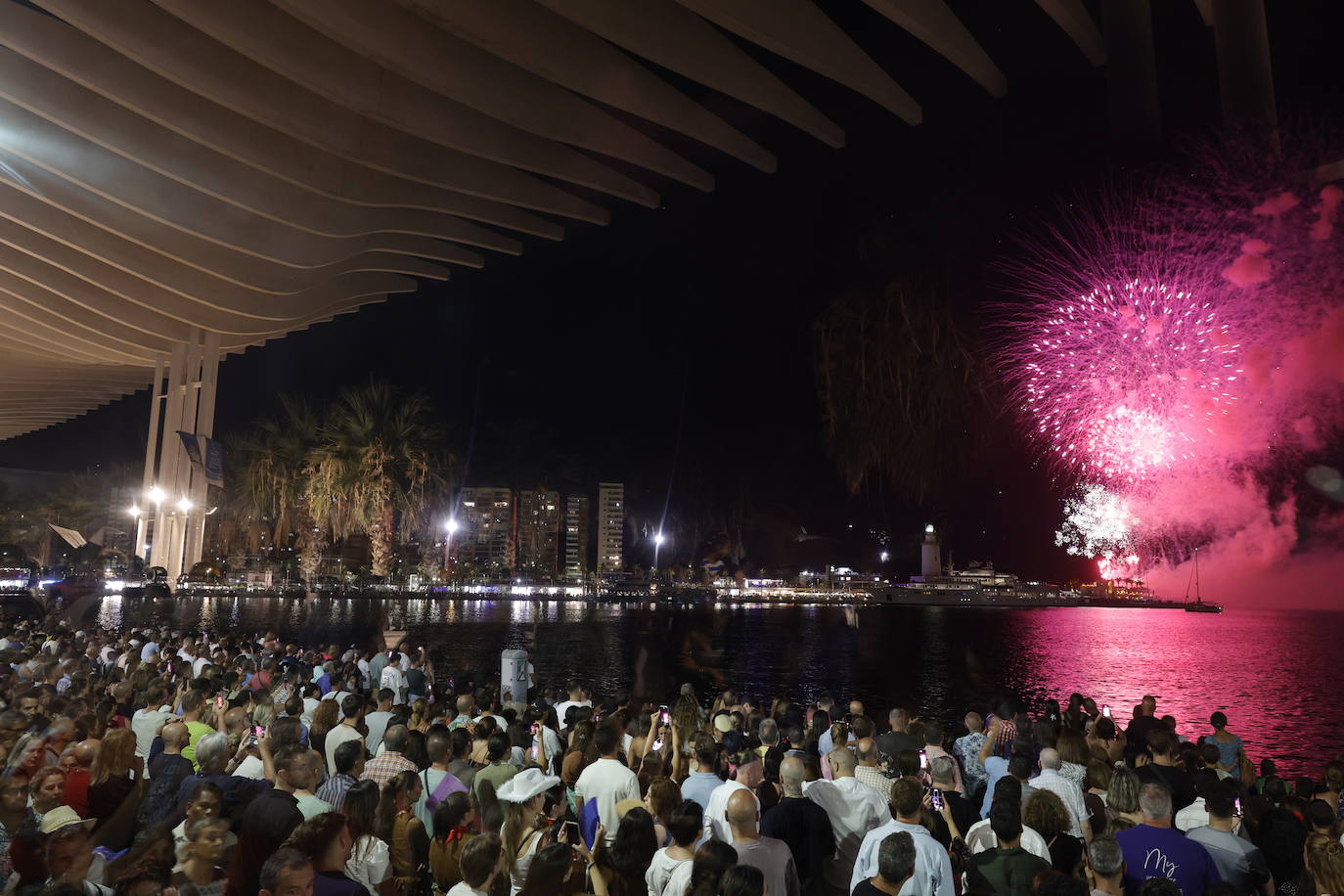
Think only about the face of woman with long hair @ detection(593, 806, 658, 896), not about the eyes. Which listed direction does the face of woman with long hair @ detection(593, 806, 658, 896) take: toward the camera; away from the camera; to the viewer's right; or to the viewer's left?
away from the camera

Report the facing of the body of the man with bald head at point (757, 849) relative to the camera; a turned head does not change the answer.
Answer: away from the camera

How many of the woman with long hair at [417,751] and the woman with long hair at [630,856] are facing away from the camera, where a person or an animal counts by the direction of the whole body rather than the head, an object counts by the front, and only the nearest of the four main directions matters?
2

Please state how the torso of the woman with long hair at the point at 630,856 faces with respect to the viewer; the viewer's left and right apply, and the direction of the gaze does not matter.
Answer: facing away from the viewer

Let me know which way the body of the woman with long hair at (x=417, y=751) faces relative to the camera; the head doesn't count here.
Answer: away from the camera

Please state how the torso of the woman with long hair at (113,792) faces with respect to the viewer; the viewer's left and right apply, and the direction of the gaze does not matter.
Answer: facing away from the viewer and to the right of the viewer

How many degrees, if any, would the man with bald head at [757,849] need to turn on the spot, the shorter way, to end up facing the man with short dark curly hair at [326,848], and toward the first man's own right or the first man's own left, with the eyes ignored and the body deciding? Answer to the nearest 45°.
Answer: approximately 90° to the first man's own left

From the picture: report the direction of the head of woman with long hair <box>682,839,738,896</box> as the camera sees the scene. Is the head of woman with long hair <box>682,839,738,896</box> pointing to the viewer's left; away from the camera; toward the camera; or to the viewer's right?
away from the camera

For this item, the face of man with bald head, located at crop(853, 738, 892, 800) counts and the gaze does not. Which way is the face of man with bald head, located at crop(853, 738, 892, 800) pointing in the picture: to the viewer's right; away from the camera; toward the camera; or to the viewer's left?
away from the camera

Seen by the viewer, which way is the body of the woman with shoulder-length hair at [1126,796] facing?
away from the camera

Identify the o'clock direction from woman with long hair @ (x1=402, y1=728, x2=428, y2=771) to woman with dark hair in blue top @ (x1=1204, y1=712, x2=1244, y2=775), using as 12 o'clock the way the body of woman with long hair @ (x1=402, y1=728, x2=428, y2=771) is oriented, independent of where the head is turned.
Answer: woman with dark hair in blue top @ (x1=1204, y1=712, x2=1244, y2=775) is roughly at 3 o'clock from woman with long hair @ (x1=402, y1=728, x2=428, y2=771).

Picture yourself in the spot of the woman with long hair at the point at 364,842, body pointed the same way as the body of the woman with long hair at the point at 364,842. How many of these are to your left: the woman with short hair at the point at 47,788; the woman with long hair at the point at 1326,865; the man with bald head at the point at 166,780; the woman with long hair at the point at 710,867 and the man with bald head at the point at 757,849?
2

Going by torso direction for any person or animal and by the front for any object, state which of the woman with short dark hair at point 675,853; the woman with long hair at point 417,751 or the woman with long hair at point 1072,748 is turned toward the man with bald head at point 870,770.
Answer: the woman with short dark hair at point 675,853

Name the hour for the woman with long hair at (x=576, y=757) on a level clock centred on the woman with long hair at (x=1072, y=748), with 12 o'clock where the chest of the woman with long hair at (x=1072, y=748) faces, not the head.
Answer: the woman with long hair at (x=576, y=757) is roughly at 8 o'clock from the woman with long hair at (x=1072, y=748).

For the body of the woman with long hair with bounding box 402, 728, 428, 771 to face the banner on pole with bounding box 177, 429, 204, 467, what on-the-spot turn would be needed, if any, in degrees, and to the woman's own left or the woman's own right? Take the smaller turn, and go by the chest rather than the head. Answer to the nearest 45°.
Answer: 0° — they already face it

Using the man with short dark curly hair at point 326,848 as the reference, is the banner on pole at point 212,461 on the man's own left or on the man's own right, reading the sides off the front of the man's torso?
on the man's own left

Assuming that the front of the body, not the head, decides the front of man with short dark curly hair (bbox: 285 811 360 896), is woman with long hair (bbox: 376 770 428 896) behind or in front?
in front

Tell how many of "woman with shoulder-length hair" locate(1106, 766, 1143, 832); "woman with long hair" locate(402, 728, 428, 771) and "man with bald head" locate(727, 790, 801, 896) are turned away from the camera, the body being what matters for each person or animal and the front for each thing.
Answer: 3

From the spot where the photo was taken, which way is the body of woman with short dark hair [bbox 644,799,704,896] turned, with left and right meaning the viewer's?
facing away from the viewer and to the right of the viewer
